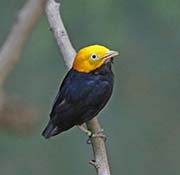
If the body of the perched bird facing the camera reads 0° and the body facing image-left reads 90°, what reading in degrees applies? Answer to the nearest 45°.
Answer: approximately 270°
